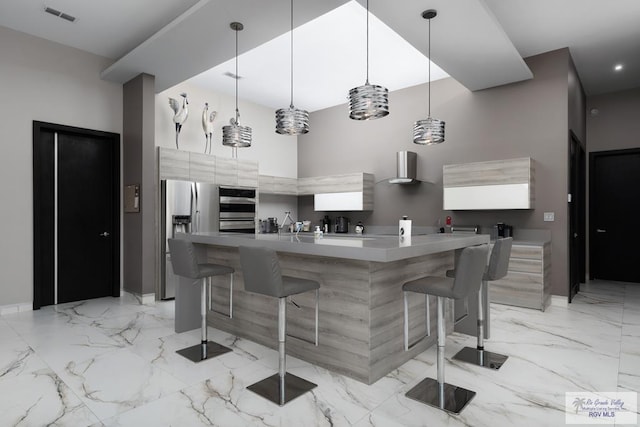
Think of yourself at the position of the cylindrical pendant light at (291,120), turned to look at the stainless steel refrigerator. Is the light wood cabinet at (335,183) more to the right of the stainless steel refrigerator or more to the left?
right

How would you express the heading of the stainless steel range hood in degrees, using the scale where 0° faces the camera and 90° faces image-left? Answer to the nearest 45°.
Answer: approximately 45°

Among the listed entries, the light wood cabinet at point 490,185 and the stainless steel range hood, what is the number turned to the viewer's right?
0

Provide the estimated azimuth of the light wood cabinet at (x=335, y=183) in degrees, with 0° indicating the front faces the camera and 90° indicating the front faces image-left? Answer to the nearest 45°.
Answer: approximately 45°

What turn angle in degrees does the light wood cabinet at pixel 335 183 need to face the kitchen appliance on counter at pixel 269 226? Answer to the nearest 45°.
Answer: approximately 45° to its right

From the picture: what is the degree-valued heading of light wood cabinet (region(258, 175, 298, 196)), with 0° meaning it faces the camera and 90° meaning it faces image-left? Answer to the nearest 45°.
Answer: approximately 315°

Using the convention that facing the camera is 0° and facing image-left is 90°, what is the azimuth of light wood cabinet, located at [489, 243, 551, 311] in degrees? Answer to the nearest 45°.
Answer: approximately 45°

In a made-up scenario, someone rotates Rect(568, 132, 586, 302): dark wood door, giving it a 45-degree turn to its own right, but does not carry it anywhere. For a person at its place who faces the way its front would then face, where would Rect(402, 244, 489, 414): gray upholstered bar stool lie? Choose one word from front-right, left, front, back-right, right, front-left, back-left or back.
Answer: front-right

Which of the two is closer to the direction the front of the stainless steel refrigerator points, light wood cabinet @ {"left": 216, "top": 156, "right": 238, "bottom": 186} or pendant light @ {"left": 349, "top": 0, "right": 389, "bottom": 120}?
the pendant light
